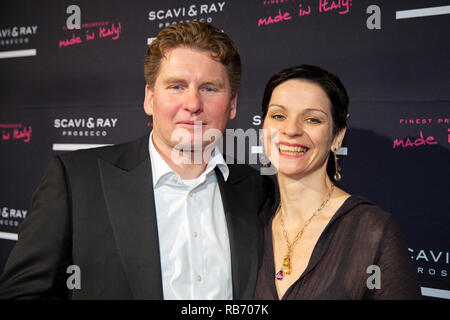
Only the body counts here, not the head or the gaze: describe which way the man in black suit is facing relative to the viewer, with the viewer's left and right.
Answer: facing the viewer and to the right of the viewer

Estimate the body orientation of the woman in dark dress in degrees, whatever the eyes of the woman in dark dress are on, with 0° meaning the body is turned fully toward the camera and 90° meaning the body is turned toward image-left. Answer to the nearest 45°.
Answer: approximately 45°

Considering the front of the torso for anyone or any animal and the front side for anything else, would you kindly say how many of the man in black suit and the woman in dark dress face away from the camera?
0
